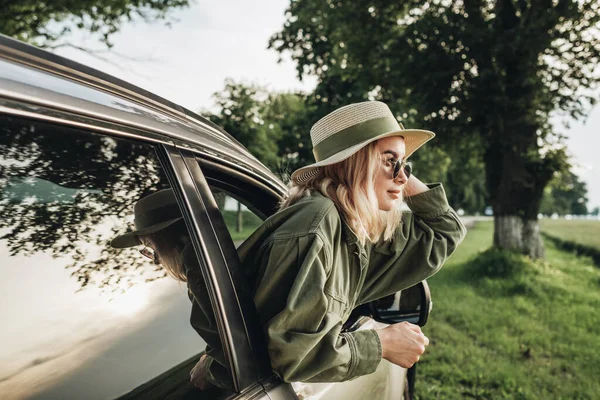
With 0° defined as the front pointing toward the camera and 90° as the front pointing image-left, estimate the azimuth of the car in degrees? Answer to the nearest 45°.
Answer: approximately 225°

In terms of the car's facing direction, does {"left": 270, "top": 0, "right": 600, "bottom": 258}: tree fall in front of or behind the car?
in front
